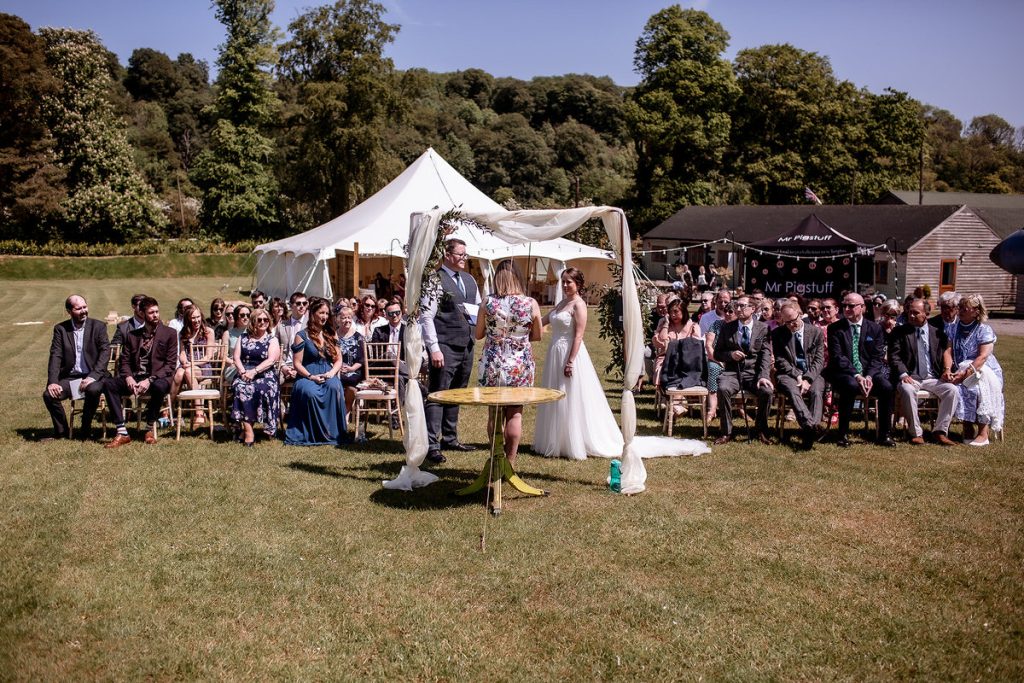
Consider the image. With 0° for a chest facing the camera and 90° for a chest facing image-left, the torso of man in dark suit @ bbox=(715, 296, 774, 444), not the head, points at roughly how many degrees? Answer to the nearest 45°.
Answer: approximately 0°

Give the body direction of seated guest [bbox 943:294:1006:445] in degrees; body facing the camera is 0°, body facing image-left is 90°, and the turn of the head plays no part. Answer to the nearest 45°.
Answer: approximately 45°

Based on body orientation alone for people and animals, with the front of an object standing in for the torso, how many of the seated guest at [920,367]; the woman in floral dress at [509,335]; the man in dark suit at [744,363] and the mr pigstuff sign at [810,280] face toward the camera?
3

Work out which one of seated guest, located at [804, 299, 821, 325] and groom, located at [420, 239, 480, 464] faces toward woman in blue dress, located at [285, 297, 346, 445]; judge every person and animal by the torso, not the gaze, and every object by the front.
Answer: the seated guest

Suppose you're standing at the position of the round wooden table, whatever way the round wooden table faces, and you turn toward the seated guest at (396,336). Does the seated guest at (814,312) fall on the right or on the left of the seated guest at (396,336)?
right

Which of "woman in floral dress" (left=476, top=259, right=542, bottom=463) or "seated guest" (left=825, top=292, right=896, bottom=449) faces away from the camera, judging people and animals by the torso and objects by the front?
the woman in floral dress

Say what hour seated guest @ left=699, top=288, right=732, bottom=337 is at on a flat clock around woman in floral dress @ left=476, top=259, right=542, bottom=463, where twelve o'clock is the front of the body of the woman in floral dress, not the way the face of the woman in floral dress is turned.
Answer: The seated guest is roughly at 1 o'clock from the woman in floral dress.

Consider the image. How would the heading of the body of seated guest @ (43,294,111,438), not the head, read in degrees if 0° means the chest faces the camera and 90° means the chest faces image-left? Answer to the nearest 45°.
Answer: approximately 0°
